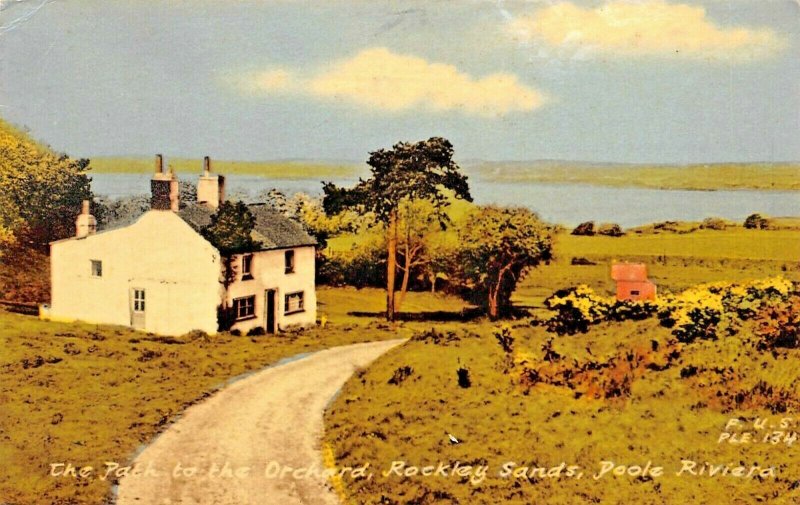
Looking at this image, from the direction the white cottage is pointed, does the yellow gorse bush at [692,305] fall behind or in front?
in front

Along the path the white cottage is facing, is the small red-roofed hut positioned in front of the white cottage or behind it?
in front

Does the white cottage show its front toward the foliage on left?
no

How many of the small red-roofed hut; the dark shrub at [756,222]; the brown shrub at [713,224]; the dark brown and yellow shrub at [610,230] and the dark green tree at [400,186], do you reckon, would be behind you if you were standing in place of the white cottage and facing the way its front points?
0

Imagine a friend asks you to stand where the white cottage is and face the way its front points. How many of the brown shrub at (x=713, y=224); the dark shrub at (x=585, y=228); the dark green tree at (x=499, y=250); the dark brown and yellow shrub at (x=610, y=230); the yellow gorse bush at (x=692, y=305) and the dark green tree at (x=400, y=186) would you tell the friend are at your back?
0

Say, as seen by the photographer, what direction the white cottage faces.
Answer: facing the viewer and to the right of the viewer

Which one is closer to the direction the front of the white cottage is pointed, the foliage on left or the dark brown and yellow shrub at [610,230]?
the dark brown and yellow shrub

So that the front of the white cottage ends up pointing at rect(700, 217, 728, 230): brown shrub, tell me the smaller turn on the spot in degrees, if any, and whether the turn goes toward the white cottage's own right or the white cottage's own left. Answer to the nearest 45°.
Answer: approximately 45° to the white cottage's own left

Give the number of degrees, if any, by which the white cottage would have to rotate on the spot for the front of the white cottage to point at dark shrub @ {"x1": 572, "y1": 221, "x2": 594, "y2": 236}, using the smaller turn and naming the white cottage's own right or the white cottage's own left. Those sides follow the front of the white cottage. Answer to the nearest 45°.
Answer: approximately 45° to the white cottage's own left

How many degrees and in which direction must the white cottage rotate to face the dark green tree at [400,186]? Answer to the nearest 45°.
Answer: approximately 45° to its left
